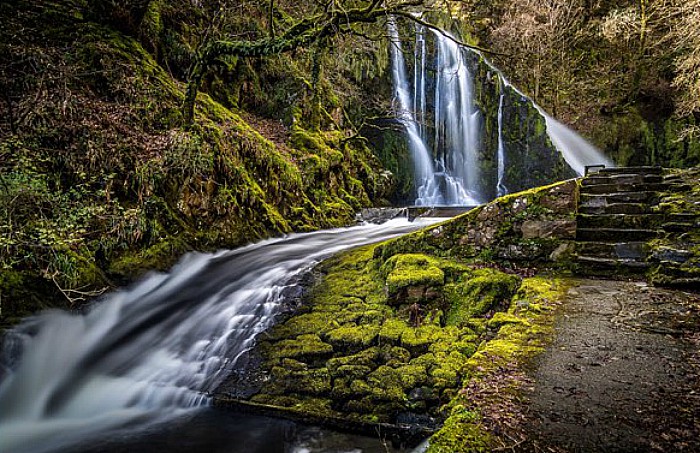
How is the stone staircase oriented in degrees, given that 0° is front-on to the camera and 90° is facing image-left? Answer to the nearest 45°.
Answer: approximately 0°

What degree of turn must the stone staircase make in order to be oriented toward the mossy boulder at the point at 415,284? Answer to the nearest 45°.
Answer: approximately 45° to its right

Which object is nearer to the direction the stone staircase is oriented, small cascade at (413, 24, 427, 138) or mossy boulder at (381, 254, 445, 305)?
the mossy boulder

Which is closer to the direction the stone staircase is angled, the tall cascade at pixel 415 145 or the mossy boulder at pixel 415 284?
the mossy boulder

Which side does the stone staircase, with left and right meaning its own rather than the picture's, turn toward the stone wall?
right

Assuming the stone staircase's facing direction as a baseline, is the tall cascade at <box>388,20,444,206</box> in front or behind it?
behind

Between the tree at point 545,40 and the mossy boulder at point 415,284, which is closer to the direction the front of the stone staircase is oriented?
the mossy boulder

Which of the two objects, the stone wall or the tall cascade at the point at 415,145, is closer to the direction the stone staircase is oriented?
the stone wall
